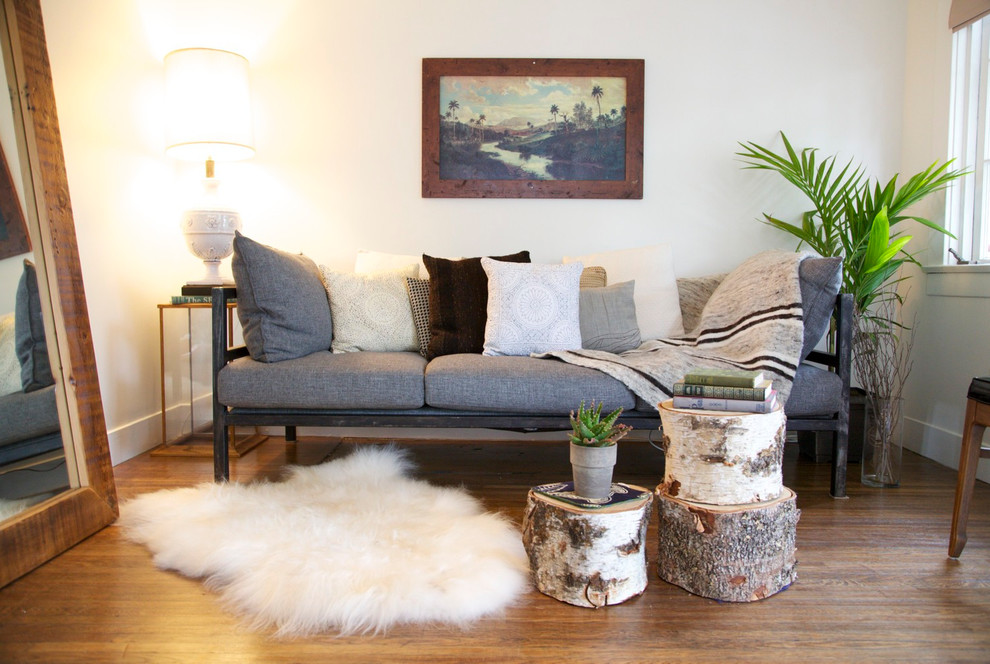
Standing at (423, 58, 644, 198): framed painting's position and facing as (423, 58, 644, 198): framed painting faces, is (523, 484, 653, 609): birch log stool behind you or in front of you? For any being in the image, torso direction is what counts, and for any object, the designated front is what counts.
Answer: in front

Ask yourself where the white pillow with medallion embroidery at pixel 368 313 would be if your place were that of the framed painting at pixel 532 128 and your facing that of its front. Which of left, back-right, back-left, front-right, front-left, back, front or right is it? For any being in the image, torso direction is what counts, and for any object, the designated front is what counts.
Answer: front-right

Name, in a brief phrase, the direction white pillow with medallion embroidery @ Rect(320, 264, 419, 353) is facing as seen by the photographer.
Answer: facing the viewer

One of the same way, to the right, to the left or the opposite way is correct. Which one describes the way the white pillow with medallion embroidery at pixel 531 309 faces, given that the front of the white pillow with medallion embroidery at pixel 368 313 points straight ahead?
the same way

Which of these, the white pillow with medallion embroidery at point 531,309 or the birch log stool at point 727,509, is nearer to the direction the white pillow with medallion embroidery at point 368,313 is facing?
the birch log stool

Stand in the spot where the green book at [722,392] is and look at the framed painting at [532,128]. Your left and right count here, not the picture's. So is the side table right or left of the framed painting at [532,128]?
left

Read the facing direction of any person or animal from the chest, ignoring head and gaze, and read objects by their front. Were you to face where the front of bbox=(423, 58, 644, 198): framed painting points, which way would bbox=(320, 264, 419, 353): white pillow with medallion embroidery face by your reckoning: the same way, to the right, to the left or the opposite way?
the same way

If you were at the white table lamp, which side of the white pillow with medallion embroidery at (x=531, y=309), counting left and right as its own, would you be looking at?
right

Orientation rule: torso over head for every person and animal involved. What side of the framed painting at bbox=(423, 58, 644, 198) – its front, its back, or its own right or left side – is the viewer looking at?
front

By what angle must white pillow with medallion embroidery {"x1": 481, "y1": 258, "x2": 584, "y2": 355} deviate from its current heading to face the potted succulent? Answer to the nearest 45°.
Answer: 0° — it already faces it

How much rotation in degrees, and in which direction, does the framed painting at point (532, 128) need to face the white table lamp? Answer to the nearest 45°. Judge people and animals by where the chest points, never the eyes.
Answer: approximately 90° to its right

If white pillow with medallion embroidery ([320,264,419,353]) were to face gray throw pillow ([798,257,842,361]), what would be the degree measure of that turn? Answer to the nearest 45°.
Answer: approximately 45° to its left
